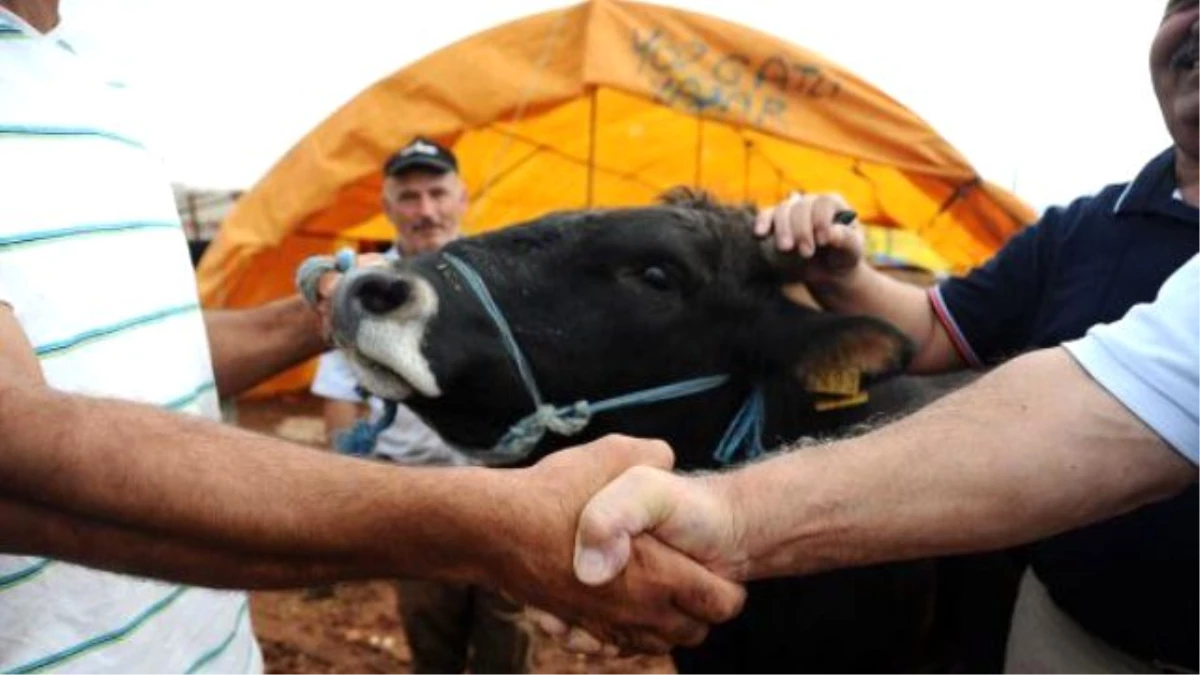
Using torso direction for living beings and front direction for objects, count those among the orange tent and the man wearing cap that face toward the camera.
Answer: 2

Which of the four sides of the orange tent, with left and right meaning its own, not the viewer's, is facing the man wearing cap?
front

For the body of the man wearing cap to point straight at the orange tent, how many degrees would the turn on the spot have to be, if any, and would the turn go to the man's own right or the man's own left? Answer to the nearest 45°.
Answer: approximately 135° to the man's own left

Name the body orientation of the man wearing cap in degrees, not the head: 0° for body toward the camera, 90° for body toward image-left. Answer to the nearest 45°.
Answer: approximately 0°

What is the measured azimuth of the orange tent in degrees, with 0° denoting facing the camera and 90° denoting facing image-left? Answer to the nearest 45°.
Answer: approximately 0°
